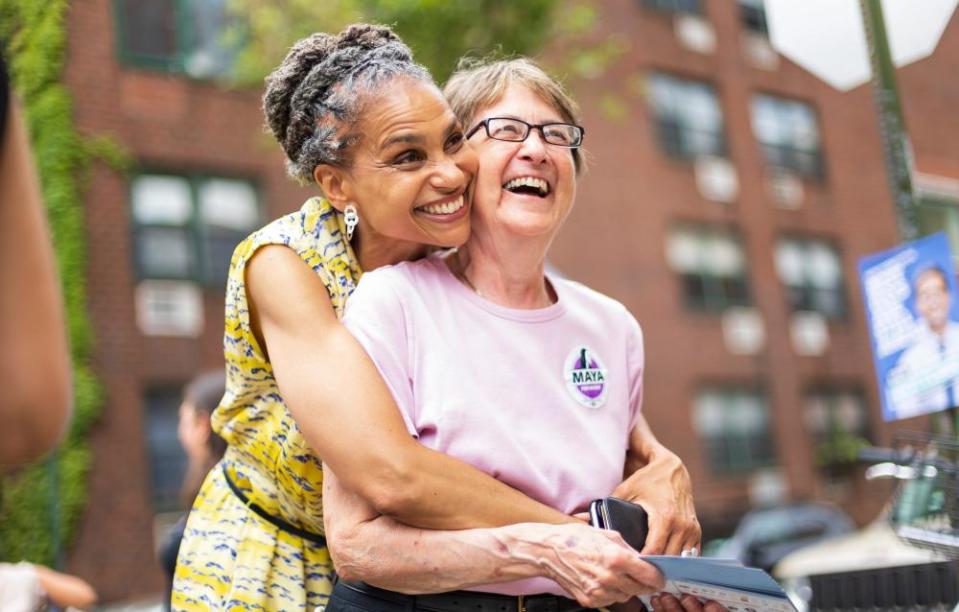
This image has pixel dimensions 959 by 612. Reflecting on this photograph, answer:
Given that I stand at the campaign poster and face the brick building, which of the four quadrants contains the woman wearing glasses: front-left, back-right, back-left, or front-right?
back-left

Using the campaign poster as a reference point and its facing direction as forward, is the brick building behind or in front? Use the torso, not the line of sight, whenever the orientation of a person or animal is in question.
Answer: behind

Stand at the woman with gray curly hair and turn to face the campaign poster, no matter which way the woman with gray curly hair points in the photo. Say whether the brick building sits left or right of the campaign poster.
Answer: left

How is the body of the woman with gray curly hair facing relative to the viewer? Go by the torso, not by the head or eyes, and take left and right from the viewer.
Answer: facing to the right of the viewer

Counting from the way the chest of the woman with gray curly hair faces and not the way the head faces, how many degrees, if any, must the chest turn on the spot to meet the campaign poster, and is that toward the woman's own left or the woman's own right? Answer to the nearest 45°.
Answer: approximately 45° to the woman's own left

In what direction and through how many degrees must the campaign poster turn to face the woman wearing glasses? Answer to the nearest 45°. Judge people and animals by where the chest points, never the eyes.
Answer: approximately 45° to its right

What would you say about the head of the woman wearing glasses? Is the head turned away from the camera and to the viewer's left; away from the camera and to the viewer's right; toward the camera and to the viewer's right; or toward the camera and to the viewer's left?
toward the camera and to the viewer's right

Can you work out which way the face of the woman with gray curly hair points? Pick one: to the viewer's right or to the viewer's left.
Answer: to the viewer's right

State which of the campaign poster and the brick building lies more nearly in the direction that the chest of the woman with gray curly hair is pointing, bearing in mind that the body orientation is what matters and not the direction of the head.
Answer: the campaign poster

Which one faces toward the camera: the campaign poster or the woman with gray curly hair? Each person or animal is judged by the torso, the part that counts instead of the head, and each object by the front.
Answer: the campaign poster

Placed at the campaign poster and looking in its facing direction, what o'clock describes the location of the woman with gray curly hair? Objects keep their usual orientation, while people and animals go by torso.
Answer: The woman with gray curly hair is roughly at 1 o'clock from the campaign poster.

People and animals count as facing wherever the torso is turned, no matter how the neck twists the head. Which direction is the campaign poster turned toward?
toward the camera

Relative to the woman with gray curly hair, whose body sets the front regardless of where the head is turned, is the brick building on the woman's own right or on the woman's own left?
on the woman's own left
